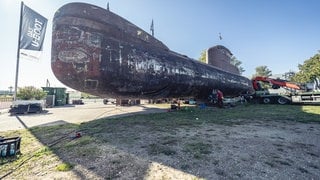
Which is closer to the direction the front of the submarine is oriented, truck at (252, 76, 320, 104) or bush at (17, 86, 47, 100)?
the bush

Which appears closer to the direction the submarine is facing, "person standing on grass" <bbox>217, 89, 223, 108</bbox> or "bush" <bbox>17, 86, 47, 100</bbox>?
the bush

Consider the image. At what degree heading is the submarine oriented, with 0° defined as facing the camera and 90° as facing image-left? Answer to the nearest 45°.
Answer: approximately 45°

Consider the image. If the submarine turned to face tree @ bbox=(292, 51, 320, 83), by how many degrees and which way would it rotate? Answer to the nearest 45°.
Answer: approximately 180°

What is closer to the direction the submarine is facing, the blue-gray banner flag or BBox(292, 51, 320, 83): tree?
the blue-gray banner flag

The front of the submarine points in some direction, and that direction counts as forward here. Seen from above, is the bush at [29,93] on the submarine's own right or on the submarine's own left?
on the submarine's own right

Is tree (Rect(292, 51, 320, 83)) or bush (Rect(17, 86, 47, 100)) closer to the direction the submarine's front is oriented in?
the bush
